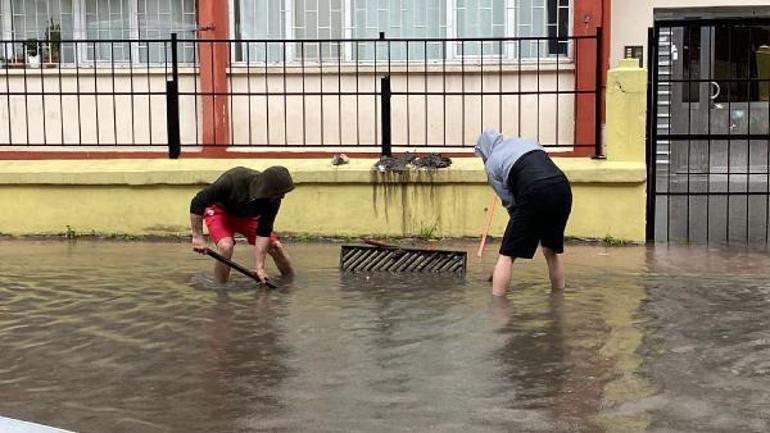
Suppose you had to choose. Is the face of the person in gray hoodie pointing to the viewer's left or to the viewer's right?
to the viewer's left

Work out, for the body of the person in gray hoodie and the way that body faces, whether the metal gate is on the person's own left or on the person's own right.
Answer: on the person's own right

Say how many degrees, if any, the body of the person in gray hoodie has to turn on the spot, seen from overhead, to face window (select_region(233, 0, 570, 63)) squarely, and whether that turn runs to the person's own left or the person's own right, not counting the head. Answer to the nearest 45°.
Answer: approximately 45° to the person's own right

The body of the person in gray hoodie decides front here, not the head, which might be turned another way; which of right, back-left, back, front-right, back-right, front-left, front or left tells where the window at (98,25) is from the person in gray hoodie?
front

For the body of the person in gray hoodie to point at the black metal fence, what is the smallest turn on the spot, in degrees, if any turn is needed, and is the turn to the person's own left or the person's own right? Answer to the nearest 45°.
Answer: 0° — they already face it

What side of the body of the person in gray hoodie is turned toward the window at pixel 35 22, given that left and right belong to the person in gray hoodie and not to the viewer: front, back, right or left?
front

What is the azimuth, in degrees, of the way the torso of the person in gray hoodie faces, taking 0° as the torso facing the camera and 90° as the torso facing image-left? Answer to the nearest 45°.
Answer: approximately 135°

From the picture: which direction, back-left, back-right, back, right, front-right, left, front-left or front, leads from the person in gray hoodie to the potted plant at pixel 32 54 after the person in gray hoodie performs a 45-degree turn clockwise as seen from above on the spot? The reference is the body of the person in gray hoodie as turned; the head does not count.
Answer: front-left
